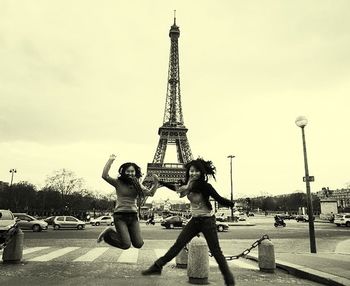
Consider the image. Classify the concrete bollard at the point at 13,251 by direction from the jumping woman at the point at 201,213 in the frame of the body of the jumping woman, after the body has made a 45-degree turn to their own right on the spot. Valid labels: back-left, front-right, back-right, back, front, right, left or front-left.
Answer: front-right

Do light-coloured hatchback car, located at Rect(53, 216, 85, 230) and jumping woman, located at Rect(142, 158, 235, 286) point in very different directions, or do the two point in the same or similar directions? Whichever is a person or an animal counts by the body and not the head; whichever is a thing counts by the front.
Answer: very different directions

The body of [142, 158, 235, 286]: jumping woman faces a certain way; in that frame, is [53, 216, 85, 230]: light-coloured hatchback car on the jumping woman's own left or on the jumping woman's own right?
on the jumping woman's own right

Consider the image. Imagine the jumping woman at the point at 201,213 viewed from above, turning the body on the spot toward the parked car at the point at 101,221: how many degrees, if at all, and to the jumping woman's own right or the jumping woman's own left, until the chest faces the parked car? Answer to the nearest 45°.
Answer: approximately 135° to the jumping woman's own right

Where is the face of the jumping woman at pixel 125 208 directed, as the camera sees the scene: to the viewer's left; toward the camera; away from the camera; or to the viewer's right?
toward the camera

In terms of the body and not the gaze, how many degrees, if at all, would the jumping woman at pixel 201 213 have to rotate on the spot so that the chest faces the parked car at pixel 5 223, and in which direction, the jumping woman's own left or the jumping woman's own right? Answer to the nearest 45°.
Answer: approximately 90° to the jumping woman's own right

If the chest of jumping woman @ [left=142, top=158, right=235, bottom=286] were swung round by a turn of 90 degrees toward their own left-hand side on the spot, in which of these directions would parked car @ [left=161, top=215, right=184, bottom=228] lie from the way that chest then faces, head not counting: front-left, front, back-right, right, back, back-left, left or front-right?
back-left

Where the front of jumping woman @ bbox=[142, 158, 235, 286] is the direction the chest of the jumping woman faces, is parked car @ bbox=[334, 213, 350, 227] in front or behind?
behind
